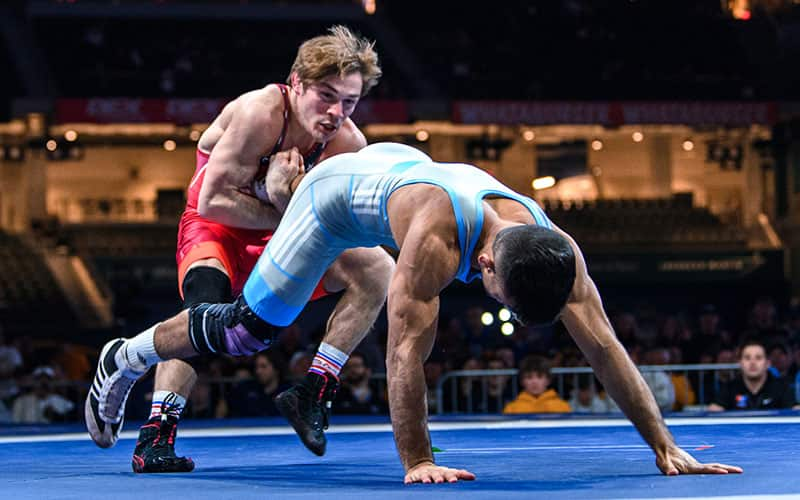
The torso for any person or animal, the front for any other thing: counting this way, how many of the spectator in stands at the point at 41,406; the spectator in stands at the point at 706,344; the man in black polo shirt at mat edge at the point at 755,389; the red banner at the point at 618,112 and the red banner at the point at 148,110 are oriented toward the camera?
5

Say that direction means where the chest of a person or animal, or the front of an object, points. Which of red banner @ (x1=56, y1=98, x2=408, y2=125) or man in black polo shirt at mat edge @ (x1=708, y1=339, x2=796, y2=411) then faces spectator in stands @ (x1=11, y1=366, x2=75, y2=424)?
the red banner

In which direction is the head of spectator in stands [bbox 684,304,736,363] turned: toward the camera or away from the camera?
toward the camera

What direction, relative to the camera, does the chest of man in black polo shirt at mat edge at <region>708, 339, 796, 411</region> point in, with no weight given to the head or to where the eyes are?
toward the camera

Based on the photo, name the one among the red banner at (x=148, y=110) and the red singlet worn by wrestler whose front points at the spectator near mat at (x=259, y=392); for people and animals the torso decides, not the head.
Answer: the red banner

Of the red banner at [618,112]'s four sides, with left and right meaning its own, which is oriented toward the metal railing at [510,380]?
front

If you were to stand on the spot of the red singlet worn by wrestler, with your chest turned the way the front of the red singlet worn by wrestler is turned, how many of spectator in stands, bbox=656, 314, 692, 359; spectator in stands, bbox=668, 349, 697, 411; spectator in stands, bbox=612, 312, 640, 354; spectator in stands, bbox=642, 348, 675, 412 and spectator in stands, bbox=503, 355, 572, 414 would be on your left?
5

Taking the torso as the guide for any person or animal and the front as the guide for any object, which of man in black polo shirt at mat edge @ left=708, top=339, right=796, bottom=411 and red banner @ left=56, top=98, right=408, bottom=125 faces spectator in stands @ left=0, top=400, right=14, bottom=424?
the red banner

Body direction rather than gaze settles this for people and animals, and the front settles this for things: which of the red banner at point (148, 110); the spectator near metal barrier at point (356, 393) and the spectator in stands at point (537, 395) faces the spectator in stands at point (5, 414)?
the red banner

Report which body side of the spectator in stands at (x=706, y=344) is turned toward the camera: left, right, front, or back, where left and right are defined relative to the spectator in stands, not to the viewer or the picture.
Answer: front

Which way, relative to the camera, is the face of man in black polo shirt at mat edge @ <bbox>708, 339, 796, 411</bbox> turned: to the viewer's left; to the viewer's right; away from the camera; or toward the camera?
toward the camera

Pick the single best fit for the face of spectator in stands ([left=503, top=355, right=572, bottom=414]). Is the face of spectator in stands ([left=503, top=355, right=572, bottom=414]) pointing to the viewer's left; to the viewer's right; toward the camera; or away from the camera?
toward the camera

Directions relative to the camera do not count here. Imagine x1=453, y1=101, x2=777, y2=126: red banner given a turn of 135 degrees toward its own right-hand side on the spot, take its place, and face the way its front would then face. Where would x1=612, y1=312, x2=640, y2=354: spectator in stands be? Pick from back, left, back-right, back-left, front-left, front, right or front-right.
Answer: back-left

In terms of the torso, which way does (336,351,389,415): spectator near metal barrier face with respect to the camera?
toward the camera
